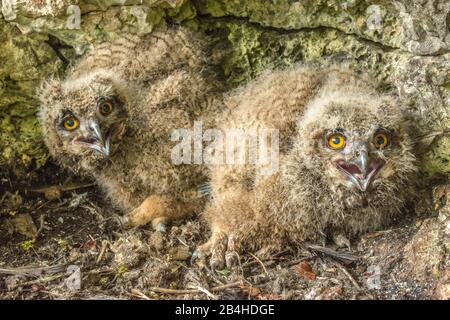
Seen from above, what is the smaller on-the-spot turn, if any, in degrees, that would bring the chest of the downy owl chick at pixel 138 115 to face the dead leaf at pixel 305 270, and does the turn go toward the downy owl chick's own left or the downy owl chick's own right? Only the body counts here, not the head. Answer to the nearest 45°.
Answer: approximately 90° to the downy owl chick's own left

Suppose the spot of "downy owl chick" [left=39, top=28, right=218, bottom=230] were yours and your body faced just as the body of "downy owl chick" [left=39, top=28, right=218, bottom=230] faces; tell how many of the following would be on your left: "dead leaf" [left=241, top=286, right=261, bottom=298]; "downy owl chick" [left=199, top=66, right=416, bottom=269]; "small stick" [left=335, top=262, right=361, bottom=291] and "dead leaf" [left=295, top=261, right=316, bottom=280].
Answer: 4

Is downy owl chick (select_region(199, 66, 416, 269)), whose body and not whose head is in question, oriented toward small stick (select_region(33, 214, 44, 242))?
no

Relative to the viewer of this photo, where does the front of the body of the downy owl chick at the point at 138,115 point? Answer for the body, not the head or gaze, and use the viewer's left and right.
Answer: facing the viewer and to the left of the viewer

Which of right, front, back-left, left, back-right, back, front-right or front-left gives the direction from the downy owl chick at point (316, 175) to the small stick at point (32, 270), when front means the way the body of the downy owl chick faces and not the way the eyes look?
back-right

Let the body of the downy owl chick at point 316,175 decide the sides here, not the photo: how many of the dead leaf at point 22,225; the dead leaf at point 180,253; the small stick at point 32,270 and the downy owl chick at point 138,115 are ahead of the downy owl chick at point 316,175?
0

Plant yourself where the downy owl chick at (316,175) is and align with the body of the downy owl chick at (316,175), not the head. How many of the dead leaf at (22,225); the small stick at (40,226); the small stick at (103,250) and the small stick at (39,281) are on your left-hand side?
0

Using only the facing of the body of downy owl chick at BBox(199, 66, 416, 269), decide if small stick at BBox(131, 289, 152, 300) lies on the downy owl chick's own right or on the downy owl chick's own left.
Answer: on the downy owl chick's own right

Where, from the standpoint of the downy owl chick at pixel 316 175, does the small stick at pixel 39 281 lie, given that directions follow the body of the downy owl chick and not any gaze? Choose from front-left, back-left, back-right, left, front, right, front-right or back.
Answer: back-right

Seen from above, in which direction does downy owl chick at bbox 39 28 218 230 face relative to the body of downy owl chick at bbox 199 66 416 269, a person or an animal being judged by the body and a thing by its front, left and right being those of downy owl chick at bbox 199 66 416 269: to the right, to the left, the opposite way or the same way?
to the right

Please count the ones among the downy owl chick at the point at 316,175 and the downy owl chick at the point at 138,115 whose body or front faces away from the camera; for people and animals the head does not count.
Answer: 0

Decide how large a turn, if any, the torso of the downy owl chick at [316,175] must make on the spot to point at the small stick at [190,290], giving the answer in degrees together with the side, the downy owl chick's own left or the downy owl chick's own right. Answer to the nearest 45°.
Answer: approximately 90° to the downy owl chick's own right
